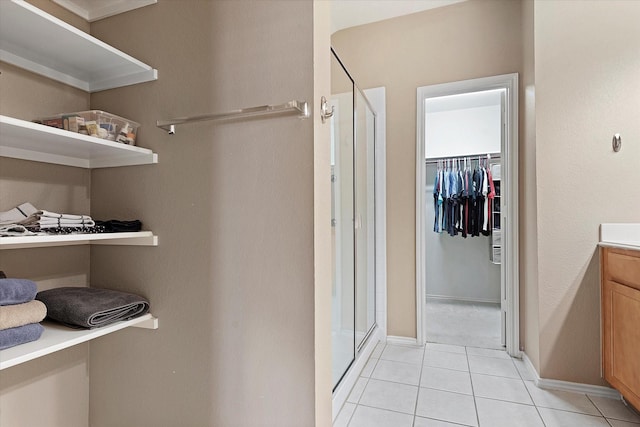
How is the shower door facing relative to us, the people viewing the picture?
facing to the right of the viewer

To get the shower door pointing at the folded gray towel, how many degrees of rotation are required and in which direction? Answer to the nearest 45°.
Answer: approximately 135° to its right

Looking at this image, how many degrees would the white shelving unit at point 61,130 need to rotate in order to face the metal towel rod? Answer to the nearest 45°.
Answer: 0° — it already faces it

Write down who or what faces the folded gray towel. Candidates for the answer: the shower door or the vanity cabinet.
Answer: the vanity cabinet

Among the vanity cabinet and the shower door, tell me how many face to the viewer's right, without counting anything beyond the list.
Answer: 1

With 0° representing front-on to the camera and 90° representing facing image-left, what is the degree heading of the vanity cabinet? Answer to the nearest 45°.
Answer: approximately 45°

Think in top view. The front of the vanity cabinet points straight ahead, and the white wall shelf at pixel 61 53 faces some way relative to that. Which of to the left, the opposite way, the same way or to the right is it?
the opposite way

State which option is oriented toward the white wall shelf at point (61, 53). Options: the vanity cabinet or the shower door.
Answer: the vanity cabinet

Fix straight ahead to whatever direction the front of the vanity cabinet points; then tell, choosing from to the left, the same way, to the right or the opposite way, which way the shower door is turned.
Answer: the opposite way
